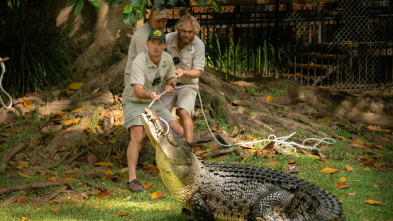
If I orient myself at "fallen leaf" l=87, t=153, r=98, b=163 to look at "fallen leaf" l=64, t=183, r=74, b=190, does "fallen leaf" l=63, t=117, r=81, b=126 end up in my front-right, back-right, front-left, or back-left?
back-right

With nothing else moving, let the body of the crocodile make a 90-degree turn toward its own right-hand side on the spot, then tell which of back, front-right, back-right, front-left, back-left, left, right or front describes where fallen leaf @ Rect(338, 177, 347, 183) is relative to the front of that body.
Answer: front-right

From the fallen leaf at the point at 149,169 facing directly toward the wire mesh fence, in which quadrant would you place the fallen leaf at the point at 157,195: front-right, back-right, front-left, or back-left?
back-right

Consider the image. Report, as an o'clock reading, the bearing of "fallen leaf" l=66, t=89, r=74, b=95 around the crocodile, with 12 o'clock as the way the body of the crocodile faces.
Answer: The fallen leaf is roughly at 2 o'clock from the crocodile.

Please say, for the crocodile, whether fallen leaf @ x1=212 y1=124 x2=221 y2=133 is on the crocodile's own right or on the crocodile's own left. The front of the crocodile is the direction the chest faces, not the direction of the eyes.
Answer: on the crocodile's own right

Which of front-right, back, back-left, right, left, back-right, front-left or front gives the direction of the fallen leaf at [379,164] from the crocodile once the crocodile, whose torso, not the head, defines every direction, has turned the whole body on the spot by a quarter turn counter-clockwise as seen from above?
back-left

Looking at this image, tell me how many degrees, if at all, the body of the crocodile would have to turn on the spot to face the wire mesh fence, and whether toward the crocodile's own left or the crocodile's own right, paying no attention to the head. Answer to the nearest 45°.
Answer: approximately 90° to the crocodile's own right

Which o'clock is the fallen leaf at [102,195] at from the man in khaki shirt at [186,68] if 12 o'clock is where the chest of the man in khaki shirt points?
The fallen leaf is roughly at 12 o'clock from the man in khaki shirt.

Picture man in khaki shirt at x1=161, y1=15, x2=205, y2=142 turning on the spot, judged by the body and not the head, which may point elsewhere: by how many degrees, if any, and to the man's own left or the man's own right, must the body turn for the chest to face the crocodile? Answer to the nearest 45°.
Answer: approximately 45° to the man's own left

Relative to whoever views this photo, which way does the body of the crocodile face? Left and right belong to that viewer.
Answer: facing to the left of the viewer

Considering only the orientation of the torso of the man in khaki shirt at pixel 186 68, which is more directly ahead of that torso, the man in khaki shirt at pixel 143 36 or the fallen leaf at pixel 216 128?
the man in khaki shirt
